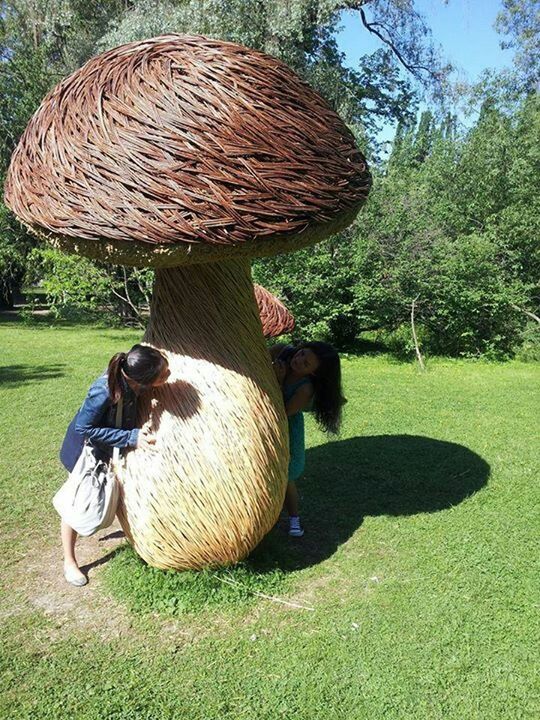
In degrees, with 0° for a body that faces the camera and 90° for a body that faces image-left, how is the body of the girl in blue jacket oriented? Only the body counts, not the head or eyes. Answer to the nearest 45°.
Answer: approximately 270°

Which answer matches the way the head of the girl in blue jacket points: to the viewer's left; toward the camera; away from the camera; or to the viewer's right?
to the viewer's right

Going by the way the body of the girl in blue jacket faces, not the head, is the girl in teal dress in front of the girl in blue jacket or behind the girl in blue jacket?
in front
